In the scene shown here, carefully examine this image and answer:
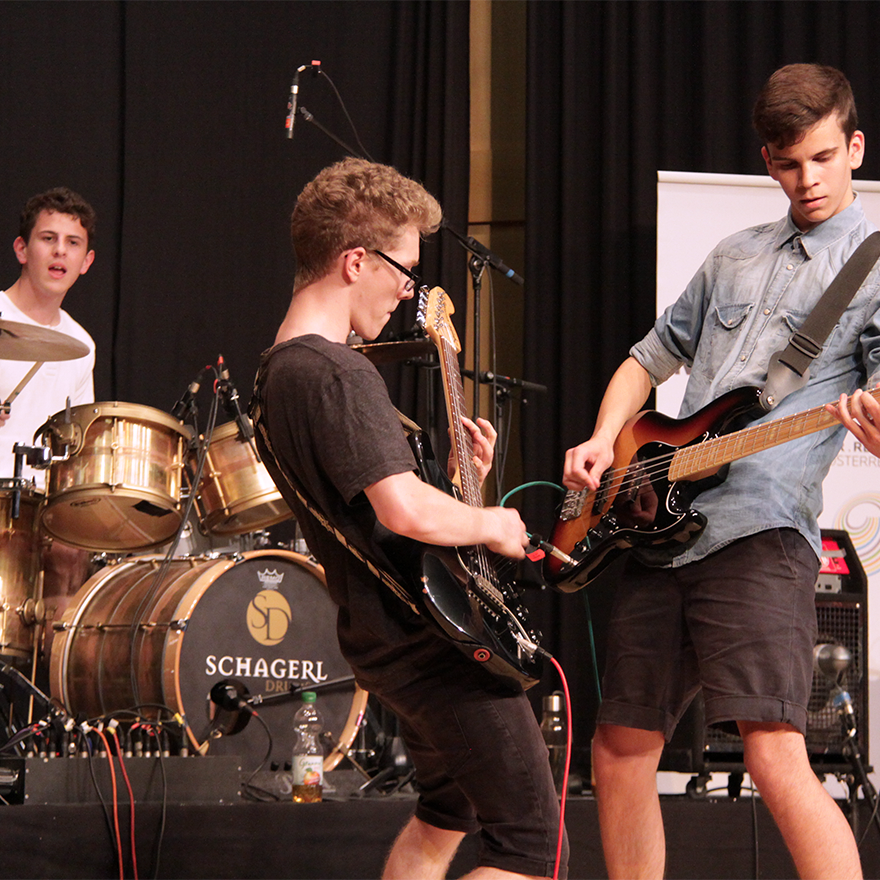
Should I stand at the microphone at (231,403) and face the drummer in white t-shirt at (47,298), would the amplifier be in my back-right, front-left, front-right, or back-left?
back-right

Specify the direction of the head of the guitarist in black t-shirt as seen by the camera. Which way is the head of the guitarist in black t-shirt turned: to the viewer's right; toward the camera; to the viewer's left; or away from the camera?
to the viewer's right

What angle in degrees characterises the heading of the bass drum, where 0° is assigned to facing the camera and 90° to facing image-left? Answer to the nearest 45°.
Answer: approximately 315°

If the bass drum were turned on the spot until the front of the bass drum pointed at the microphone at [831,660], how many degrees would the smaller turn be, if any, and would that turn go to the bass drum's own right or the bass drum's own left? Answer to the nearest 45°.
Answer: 0° — it already faces it

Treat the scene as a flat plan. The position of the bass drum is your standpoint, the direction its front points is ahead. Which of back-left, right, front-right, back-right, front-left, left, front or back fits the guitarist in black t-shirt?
front-right

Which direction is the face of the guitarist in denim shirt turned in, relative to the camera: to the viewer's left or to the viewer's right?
to the viewer's left

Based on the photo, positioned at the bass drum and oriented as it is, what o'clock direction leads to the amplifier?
The amplifier is roughly at 11 o'clock from the bass drum.

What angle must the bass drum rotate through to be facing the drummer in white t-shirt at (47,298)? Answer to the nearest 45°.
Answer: approximately 180°
